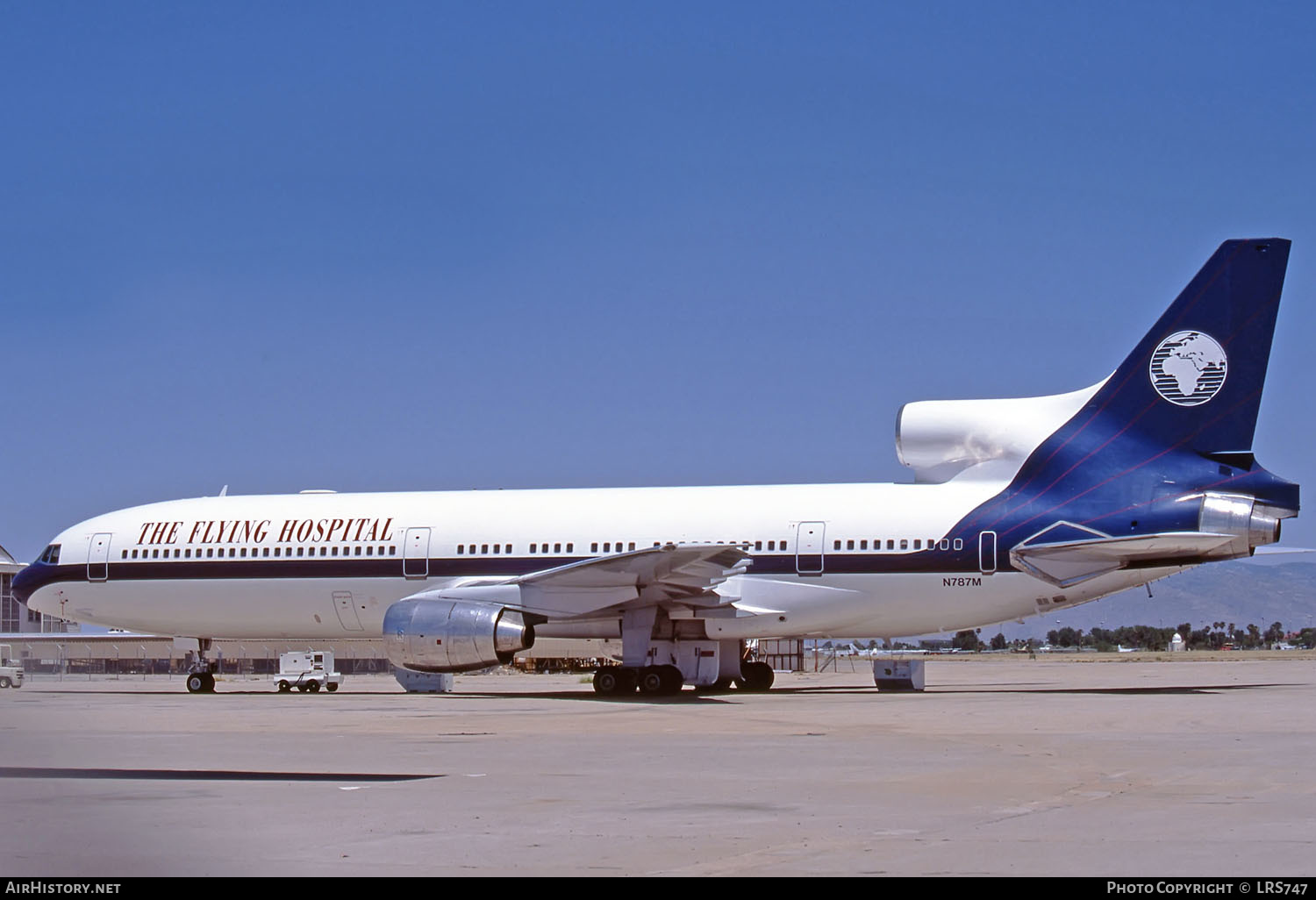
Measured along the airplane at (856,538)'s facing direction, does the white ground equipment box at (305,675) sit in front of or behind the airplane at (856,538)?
in front

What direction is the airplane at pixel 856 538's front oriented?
to the viewer's left
